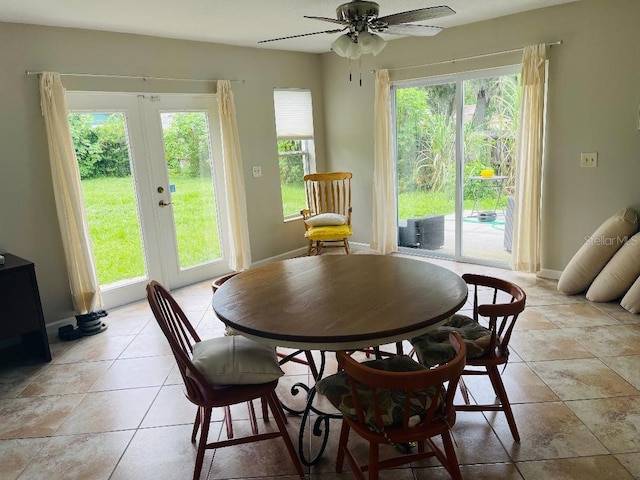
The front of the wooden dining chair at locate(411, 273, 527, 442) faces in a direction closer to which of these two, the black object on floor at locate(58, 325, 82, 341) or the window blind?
the black object on floor

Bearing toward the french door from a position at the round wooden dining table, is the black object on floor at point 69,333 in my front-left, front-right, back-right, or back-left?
front-left

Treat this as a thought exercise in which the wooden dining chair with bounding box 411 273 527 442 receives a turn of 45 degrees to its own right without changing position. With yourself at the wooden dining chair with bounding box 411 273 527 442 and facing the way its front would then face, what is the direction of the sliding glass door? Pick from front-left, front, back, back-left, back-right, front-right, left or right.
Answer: front-right

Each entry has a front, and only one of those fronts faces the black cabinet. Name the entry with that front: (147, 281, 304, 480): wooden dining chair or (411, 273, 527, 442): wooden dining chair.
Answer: (411, 273, 527, 442): wooden dining chair

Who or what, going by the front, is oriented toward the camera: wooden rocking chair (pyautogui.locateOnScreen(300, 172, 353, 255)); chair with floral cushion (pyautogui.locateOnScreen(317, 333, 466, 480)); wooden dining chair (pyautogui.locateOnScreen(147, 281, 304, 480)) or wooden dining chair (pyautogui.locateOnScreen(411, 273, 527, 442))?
wooden rocking chair (pyautogui.locateOnScreen(300, 172, 353, 255))

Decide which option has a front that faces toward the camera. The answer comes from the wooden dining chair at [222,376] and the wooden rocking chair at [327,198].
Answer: the wooden rocking chair at [327,198]

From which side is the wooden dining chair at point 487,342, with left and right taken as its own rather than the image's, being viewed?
left

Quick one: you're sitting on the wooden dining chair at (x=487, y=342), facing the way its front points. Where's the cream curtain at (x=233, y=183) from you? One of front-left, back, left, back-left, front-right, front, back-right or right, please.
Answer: front-right

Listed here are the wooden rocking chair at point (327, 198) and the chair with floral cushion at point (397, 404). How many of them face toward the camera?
1

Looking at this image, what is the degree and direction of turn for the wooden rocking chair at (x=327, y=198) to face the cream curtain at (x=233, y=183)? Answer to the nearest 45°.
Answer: approximately 45° to its right

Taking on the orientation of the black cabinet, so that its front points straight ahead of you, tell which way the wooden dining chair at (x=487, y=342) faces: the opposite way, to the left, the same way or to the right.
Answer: the opposite way

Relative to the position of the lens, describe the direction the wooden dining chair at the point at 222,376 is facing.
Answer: facing to the right of the viewer

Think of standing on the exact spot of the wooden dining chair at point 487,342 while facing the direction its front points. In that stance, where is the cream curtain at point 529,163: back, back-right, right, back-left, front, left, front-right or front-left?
right

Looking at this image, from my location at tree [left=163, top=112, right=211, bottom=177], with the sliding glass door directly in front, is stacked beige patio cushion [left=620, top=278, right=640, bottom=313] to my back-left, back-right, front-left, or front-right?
front-right

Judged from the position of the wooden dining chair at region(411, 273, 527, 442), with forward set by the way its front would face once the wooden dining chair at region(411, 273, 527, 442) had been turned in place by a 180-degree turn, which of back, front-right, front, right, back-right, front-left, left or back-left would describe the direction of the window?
back-left

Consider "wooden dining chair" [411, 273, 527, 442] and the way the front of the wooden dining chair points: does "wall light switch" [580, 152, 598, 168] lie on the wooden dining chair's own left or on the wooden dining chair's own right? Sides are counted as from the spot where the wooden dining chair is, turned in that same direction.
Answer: on the wooden dining chair's own right

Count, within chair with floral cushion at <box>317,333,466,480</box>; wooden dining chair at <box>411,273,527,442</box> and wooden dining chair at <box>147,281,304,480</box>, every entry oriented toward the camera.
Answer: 0

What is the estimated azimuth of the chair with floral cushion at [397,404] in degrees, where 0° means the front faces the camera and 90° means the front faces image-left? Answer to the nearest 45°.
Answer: approximately 135°

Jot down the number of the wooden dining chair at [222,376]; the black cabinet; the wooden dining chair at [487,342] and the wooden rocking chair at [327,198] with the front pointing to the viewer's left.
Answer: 1
